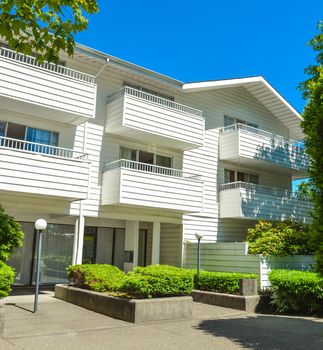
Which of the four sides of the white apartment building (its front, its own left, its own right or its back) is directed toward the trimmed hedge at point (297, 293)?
front

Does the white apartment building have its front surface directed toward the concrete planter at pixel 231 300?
yes

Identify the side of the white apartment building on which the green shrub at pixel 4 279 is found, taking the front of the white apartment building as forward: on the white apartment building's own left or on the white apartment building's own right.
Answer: on the white apartment building's own right

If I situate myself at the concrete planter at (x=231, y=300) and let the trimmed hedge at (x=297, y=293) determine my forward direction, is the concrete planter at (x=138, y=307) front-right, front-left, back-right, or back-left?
back-right

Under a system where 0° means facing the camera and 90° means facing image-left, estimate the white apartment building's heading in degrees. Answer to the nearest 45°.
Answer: approximately 315°

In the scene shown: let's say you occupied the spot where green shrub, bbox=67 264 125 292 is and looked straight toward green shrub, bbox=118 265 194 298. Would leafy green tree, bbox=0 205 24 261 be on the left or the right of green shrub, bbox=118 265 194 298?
right

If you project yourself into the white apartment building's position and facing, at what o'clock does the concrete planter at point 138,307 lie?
The concrete planter is roughly at 1 o'clock from the white apartment building.

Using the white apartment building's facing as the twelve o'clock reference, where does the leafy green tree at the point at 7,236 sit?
The leafy green tree is roughly at 2 o'clock from the white apartment building.
